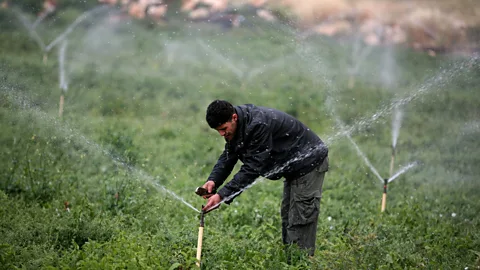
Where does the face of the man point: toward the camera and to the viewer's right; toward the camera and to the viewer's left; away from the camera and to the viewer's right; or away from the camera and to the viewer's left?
toward the camera and to the viewer's left

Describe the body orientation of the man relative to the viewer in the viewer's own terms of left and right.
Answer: facing to the left of the viewer
